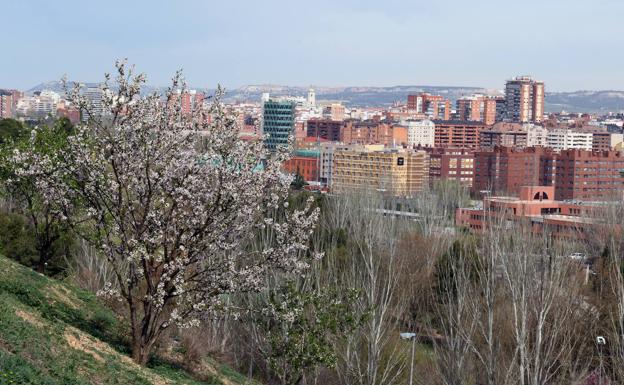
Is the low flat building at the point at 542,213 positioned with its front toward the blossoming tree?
yes

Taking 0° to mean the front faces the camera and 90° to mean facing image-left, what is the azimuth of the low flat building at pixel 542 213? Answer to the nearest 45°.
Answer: approximately 0°

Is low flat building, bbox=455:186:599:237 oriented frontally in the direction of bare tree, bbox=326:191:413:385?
yes
